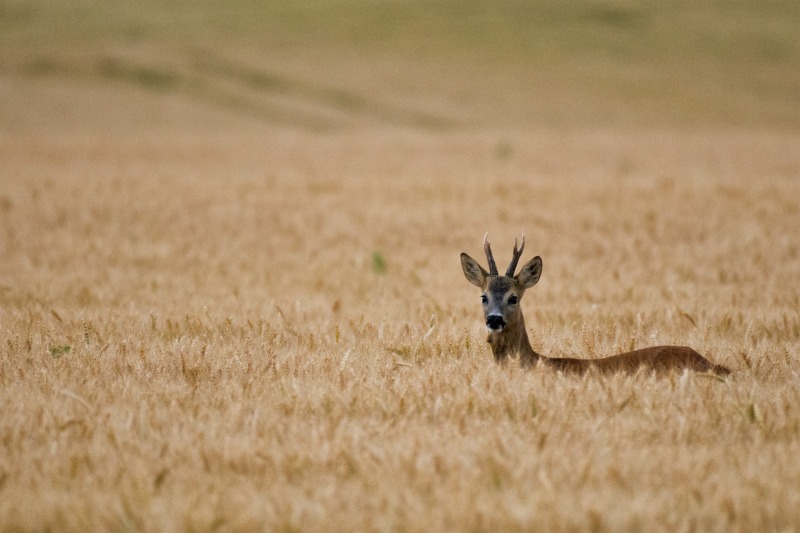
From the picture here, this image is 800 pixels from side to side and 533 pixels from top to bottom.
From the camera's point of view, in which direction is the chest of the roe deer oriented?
to the viewer's left
